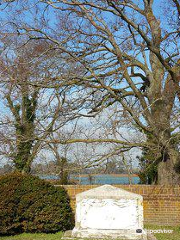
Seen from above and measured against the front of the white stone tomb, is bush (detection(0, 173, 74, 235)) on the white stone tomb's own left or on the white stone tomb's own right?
on the white stone tomb's own right

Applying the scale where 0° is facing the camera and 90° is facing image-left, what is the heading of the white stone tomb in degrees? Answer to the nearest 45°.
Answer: approximately 0°

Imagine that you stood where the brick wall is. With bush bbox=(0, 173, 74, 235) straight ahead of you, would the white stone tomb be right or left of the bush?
left

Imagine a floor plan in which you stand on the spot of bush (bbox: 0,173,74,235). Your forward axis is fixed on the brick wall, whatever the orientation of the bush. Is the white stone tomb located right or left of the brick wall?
right
